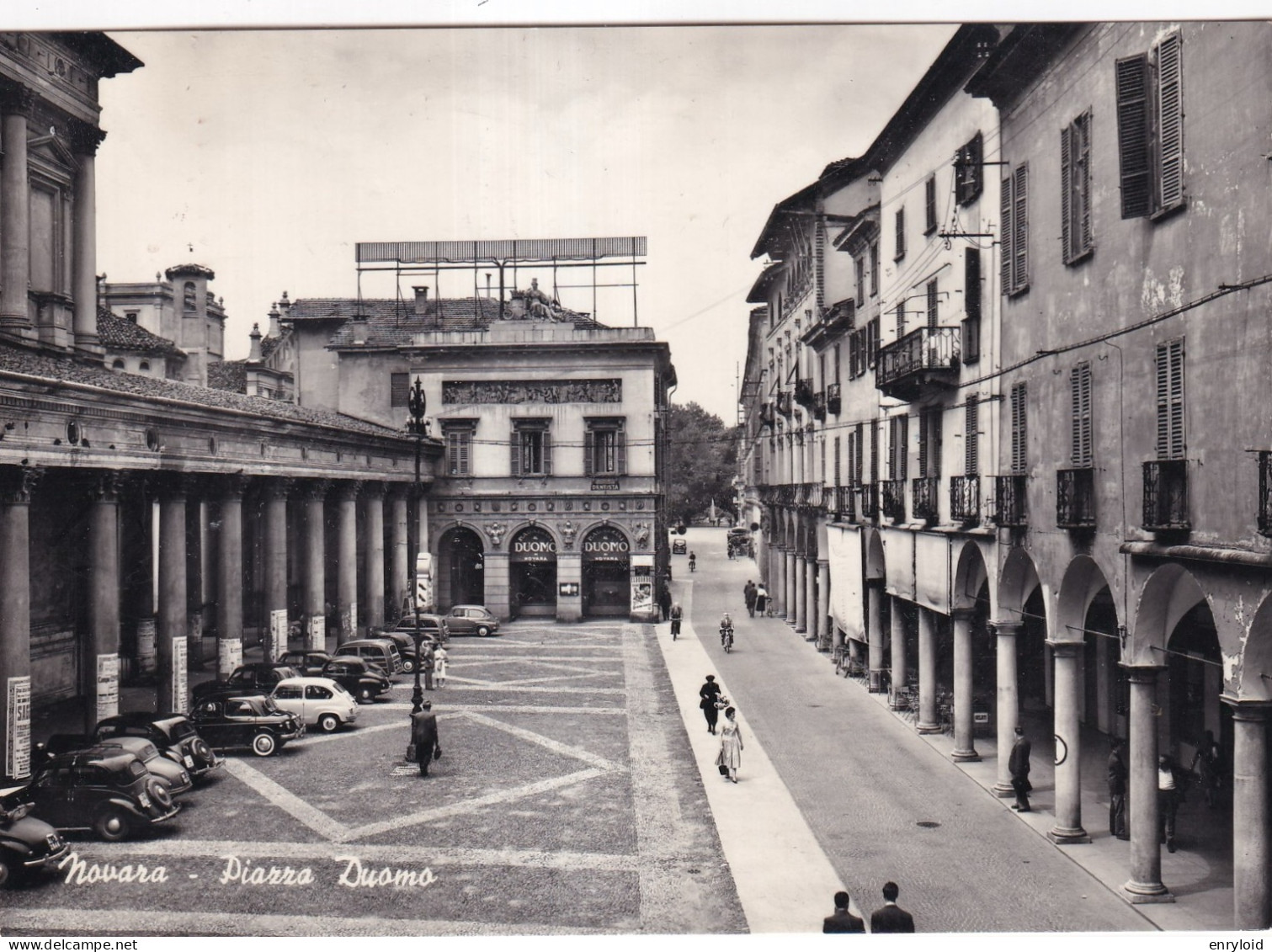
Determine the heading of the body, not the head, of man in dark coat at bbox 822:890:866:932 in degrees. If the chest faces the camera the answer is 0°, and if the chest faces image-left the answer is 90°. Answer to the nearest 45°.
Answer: approximately 180°

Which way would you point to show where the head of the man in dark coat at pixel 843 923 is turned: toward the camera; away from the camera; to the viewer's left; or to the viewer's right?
away from the camera

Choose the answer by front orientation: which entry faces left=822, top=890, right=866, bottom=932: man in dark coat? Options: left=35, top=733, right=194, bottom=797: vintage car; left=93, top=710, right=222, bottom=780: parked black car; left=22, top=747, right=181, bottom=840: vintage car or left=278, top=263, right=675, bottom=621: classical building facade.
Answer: the classical building facade

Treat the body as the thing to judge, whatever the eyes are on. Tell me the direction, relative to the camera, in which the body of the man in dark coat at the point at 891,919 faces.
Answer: away from the camera

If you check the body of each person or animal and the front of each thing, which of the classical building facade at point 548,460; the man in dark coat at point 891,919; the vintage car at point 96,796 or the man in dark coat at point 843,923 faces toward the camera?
the classical building facade
